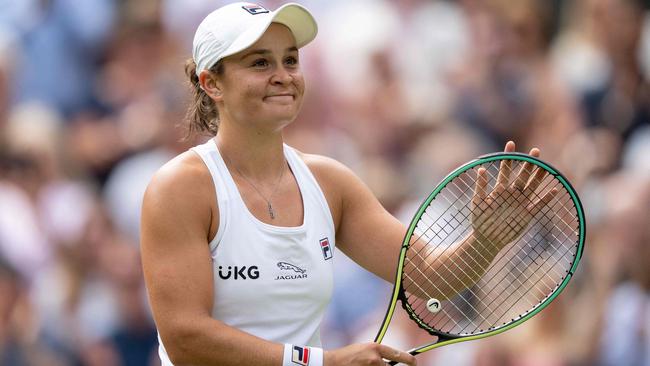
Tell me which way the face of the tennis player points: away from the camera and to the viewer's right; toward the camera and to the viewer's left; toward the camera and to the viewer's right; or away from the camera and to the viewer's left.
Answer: toward the camera and to the viewer's right

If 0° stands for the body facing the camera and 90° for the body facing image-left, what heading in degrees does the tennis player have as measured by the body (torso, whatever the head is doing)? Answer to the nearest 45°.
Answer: approximately 315°
